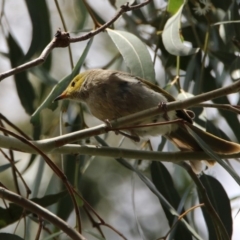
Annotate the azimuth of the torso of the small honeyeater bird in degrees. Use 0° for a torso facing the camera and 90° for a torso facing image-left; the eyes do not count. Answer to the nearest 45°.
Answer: approximately 90°
